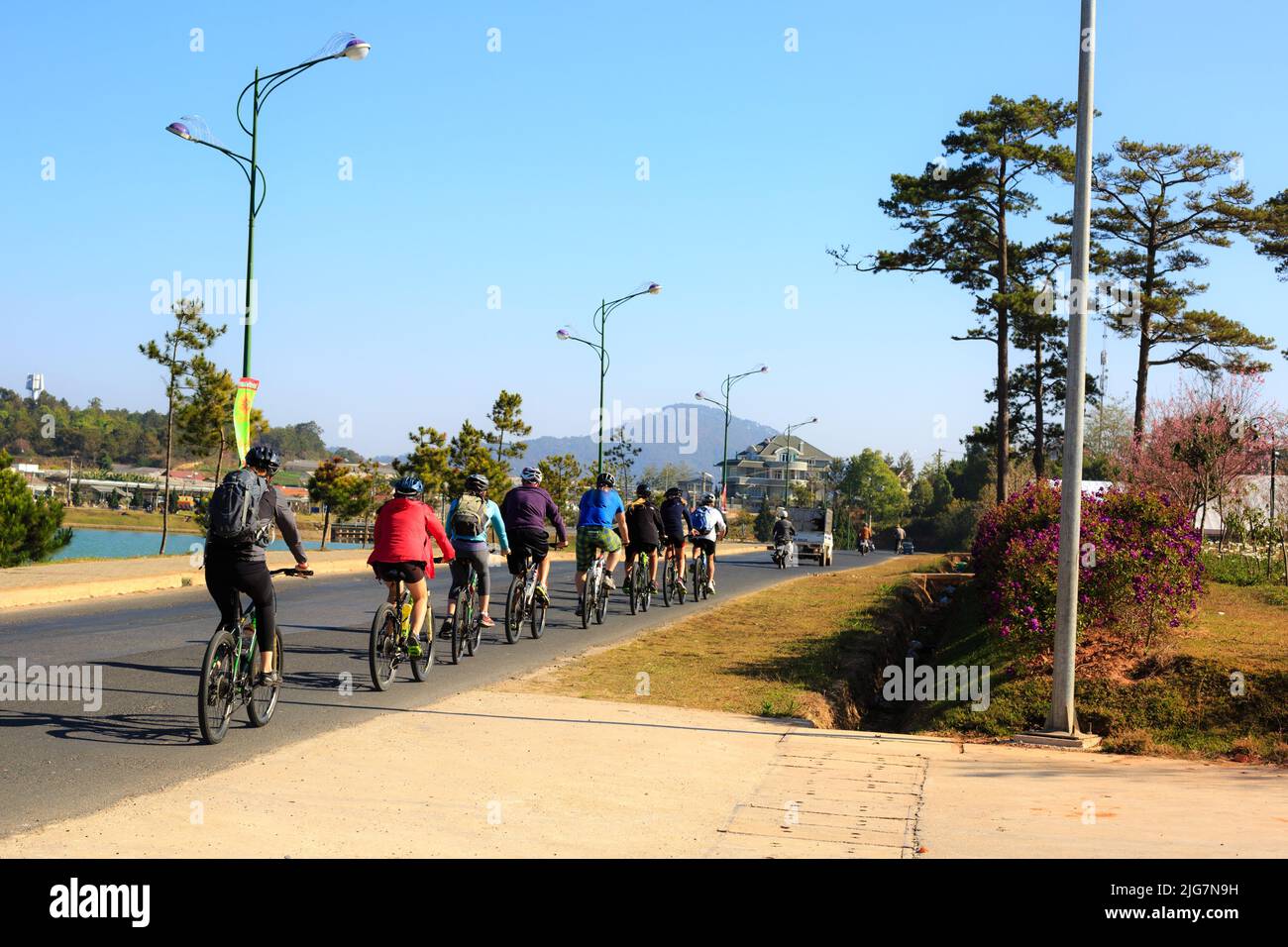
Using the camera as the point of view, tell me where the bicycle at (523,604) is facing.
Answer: facing away from the viewer and to the right of the viewer

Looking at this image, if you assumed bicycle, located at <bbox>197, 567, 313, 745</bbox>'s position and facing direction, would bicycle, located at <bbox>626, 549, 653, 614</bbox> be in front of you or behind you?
in front

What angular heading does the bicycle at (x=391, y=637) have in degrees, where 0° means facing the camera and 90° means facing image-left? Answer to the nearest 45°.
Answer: approximately 225°

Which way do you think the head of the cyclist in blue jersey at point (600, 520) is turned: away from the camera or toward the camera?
away from the camera

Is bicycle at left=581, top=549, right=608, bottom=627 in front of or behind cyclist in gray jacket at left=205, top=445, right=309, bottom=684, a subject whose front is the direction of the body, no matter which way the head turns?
in front

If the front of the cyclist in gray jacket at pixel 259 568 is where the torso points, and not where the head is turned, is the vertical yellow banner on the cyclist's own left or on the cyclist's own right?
on the cyclist's own left

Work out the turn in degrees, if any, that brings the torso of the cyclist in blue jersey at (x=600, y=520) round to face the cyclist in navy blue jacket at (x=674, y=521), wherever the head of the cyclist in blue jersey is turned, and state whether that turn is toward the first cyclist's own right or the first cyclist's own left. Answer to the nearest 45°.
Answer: approximately 45° to the first cyclist's own left

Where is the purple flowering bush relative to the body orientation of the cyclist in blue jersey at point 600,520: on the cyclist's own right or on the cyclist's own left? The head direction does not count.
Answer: on the cyclist's own right

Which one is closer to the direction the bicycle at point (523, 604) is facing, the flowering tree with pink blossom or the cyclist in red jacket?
the flowering tree with pink blossom

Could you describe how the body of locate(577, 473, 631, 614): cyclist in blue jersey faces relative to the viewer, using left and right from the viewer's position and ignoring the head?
facing away from the viewer and to the right of the viewer

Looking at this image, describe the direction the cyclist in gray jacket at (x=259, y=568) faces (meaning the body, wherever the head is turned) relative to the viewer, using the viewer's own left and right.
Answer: facing away from the viewer and to the right of the viewer

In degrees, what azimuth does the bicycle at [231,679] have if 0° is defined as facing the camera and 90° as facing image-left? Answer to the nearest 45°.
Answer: approximately 225°
